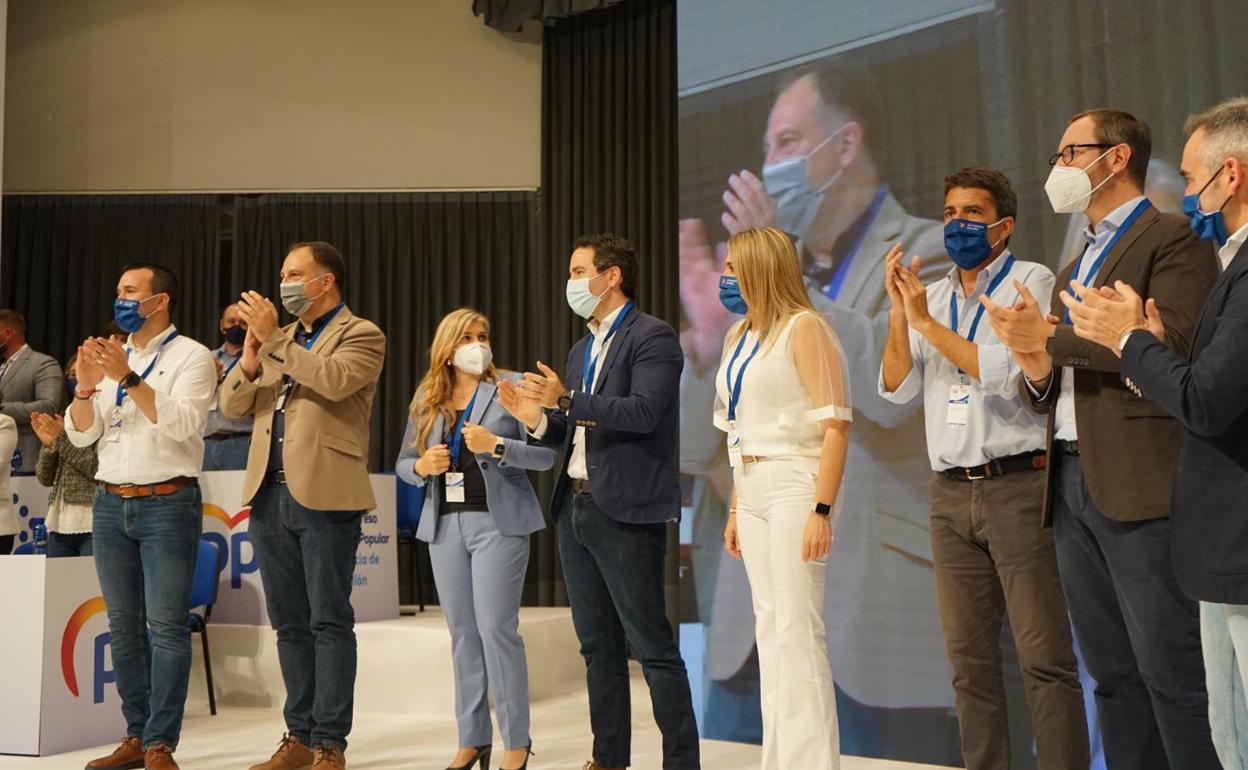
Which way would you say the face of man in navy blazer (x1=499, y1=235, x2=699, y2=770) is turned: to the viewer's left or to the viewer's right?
to the viewer's left

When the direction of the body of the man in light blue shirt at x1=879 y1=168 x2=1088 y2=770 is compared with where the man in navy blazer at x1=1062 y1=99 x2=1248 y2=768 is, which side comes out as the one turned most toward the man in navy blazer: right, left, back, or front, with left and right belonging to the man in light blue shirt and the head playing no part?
left

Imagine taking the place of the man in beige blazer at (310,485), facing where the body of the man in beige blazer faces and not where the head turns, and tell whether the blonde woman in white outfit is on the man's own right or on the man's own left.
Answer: on the man's own left

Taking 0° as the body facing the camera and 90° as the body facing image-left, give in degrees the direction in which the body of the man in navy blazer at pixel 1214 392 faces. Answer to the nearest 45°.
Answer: approximately 90°

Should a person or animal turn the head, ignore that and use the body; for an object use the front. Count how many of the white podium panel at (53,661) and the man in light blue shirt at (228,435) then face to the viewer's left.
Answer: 0

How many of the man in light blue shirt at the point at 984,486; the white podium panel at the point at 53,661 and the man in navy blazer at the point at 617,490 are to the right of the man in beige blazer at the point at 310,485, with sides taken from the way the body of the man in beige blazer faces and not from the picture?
1

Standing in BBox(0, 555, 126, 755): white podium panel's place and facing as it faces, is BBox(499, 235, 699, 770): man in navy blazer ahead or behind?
ahead
